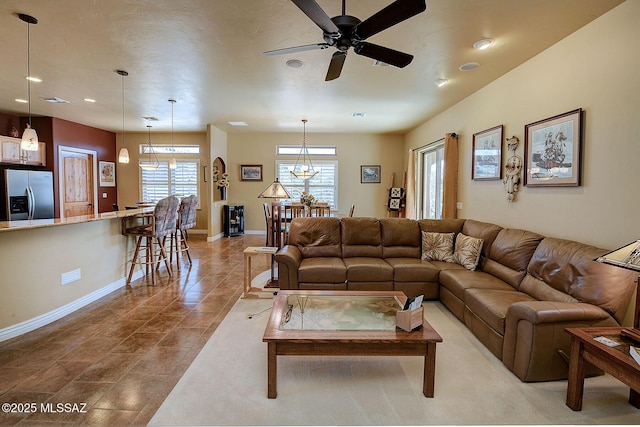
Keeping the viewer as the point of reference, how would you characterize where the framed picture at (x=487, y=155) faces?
facing the viewer and to the left of the viewer

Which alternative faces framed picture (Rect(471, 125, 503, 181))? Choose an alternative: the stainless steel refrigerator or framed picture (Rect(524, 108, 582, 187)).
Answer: the stainless steel refrigerator

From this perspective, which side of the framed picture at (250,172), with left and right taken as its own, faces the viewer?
front

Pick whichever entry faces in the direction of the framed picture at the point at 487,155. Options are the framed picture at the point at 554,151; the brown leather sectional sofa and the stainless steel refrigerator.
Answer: the stainless steel refrigerator

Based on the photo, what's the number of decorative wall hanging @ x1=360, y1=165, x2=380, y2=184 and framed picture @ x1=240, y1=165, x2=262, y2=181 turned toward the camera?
2

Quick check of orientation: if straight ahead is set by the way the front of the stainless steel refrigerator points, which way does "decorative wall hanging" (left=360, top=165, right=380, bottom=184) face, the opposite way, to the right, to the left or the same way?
to the right

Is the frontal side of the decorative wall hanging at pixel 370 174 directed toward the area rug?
yes

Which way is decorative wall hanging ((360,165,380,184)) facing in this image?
toward the camera

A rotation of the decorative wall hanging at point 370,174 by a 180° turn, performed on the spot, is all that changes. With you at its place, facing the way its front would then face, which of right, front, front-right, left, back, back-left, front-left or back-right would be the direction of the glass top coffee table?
back

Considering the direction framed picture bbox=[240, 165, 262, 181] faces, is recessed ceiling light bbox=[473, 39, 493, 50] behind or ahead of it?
ahead

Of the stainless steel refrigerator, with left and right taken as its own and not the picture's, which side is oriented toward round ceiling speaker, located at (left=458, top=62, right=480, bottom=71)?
front

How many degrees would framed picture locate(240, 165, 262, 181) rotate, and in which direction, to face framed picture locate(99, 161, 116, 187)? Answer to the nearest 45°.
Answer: approximately 90° to its right

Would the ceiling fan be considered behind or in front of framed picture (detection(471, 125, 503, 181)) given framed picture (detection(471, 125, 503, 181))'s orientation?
in front
